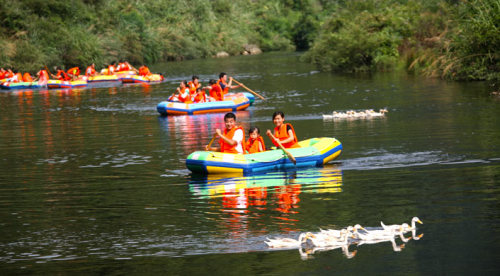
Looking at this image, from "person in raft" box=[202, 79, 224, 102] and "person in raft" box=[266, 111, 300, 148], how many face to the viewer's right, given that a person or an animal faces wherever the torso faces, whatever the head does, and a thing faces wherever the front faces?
0

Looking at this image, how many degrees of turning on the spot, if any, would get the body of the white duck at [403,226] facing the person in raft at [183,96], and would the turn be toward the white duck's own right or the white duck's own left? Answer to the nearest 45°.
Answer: approximately 135° to the white duck's own left

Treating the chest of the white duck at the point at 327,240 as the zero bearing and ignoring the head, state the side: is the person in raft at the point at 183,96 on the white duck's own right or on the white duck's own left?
on the white duck's own left

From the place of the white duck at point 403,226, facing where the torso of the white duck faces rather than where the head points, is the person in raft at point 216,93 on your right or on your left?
on your left

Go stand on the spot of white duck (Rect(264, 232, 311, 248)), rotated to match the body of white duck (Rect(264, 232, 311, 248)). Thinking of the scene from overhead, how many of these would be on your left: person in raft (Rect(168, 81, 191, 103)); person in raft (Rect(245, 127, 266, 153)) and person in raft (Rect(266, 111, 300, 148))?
3

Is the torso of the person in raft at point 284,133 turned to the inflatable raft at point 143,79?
no

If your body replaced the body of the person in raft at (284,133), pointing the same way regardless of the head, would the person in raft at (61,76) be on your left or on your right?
on your right

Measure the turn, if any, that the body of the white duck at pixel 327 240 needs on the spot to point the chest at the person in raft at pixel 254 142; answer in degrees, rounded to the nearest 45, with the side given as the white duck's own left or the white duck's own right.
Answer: approximately 90° to the white duck's own left

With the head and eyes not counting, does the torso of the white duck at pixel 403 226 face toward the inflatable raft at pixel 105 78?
no

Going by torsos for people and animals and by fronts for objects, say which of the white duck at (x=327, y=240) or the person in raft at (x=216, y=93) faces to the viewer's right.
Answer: the white duck

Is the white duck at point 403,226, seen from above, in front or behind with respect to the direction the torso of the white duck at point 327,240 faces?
in front

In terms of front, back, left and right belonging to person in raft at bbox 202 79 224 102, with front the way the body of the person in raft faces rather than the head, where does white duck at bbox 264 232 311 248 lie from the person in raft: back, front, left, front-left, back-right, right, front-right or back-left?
left

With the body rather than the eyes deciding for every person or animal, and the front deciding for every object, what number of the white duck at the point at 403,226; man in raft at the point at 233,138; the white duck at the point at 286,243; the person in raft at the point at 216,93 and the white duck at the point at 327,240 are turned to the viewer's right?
3

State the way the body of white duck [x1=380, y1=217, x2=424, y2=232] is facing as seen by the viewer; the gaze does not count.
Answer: to the viewer's right

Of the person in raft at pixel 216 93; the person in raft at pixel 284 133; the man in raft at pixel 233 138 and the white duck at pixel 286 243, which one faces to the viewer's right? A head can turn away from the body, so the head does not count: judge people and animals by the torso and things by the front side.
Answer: the white duck

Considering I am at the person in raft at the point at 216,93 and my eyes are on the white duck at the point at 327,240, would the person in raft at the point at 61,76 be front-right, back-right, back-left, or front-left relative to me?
back-right

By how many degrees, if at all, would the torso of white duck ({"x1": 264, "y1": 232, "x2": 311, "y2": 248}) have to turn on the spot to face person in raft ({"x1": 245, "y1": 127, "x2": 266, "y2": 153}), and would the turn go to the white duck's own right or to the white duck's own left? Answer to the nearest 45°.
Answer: approximately 90° to the white duck's own left
